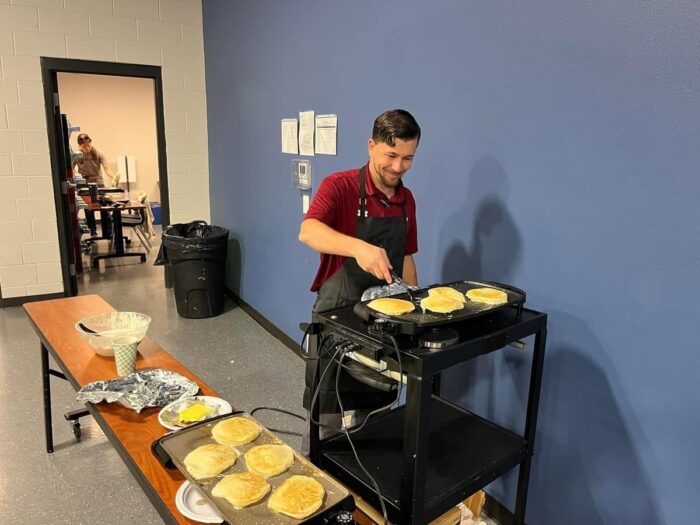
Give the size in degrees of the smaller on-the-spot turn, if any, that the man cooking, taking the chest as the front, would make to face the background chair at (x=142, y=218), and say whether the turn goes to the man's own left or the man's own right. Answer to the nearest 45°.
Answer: approximately 180°

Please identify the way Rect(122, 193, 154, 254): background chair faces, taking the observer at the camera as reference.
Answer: facing to the left of the viewer

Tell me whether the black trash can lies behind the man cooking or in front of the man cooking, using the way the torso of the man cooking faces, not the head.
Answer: behind

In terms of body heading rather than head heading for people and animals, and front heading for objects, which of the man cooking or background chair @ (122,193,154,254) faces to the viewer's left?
the background chair

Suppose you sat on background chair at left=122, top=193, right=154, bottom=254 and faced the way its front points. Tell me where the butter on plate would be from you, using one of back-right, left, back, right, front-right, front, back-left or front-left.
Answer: left

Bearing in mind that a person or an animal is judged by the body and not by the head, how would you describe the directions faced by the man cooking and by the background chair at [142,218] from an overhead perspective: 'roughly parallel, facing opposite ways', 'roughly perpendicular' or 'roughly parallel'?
roughly perpendicular

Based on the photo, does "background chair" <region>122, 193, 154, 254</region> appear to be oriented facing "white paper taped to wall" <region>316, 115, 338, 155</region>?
no

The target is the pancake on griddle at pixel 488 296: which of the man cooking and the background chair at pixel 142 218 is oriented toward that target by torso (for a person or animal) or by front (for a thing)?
the man cooking

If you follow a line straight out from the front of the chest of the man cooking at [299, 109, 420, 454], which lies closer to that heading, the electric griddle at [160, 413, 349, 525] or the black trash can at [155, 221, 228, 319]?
the electric griddle

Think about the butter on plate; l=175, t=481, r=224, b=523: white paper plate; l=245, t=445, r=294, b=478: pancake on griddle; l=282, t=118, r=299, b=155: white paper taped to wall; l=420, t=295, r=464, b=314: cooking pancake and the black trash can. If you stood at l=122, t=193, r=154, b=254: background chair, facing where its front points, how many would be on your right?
0

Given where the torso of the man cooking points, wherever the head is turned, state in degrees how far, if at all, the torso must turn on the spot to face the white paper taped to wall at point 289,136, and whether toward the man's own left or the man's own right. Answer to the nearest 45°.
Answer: approximately 135° to the man's own left

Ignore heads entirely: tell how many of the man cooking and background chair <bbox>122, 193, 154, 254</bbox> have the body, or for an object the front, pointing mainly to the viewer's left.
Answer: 1

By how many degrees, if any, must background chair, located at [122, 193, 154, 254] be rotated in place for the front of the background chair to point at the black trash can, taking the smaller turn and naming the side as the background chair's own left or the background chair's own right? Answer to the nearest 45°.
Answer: approximately 90° to the background chair's own left

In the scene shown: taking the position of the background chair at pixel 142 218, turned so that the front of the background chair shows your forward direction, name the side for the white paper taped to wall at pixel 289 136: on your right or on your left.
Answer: on your left

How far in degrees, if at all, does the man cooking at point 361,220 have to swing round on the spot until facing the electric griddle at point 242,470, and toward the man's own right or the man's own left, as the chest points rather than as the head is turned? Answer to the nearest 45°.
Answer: approximately 45° to the man's own right

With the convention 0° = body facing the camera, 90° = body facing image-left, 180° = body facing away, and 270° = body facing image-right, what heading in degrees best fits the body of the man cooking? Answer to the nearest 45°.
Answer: approximately 315°

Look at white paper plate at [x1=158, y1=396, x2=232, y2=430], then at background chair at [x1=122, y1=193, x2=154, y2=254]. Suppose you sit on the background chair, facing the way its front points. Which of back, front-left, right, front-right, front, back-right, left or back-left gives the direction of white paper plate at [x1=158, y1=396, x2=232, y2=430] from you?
left
